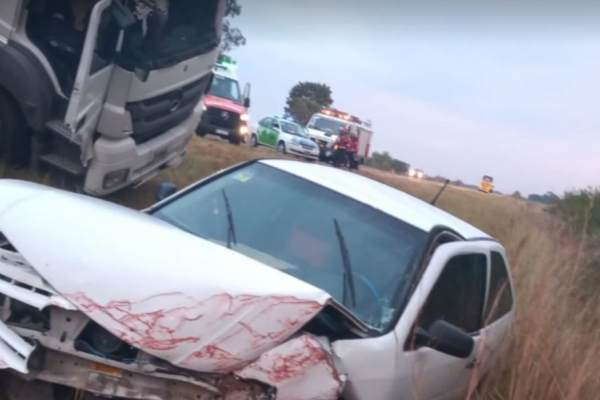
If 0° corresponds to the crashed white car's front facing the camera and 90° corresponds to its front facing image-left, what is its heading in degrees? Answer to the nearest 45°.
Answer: approximately 45°

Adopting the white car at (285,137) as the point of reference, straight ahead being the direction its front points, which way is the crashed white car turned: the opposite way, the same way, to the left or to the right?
to the right

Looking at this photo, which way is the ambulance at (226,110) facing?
toward the camera

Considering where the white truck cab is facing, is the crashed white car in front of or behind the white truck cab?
in front

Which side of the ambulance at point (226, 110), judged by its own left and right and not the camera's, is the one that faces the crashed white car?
front

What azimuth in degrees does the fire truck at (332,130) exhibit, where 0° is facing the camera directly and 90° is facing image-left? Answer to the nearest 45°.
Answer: approximately 45°

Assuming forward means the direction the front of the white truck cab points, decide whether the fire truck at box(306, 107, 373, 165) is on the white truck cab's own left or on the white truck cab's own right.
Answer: on the white truck cab's own left

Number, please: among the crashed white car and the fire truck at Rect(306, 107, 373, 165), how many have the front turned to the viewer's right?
0

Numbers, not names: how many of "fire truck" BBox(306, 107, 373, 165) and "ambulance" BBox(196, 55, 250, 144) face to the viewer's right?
0

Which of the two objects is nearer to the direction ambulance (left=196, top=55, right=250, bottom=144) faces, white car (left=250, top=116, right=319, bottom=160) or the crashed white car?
the crashed white car

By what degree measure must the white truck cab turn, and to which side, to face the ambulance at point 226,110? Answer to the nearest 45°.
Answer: approximately 135° to its left

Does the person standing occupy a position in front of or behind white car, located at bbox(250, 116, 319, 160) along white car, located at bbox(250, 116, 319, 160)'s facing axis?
in front

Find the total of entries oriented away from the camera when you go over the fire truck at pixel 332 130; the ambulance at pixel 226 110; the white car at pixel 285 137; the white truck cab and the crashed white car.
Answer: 0

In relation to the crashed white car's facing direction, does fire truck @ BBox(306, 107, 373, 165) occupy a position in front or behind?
behind

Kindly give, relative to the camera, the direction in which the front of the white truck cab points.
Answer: facing the viewer and to the right of the viewer
